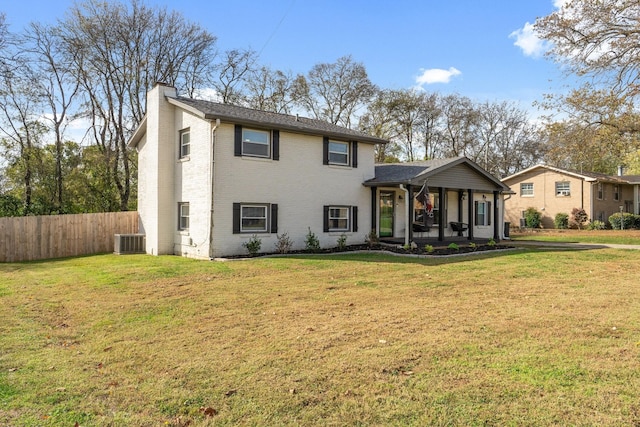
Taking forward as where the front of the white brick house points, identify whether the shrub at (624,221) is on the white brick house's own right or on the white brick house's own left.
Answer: on the white brick house's own left

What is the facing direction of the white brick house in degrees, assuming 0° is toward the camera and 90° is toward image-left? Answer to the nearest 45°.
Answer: approximately 315°

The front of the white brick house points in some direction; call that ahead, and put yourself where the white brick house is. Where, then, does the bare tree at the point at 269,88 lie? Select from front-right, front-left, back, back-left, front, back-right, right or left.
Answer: back-left

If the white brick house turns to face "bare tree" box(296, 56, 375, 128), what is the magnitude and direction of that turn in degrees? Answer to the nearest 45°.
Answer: approximately 135° to its left

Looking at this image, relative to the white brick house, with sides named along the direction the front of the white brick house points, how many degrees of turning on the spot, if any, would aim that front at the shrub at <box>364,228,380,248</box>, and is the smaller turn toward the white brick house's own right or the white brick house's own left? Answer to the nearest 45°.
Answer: approximately 45° to the white brick house's own left

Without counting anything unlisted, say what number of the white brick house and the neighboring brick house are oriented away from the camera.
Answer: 0

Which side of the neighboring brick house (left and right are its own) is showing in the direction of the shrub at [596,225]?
front

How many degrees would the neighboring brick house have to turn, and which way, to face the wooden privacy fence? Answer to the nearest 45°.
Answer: approximately 90° to its right

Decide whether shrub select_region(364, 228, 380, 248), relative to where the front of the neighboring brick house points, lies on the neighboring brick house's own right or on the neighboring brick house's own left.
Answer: on the neighboring brick house's own right

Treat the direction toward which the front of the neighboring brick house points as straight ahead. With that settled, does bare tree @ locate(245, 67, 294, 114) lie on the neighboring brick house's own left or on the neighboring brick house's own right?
on the neighboring brick house's own right

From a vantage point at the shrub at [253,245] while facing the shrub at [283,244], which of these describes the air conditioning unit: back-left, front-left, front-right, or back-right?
back-left

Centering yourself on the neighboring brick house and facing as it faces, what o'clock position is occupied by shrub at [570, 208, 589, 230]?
The shrub is roughly at 1 o'clock from the neighboring brick house.

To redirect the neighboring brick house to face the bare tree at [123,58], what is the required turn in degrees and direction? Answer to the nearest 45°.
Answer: approximately 90° to its right

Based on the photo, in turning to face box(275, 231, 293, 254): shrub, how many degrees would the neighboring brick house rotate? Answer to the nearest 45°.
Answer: approximately 45° to its right

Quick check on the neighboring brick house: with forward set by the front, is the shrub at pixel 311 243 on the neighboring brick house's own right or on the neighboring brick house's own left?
on the neighboring brick house's own right
